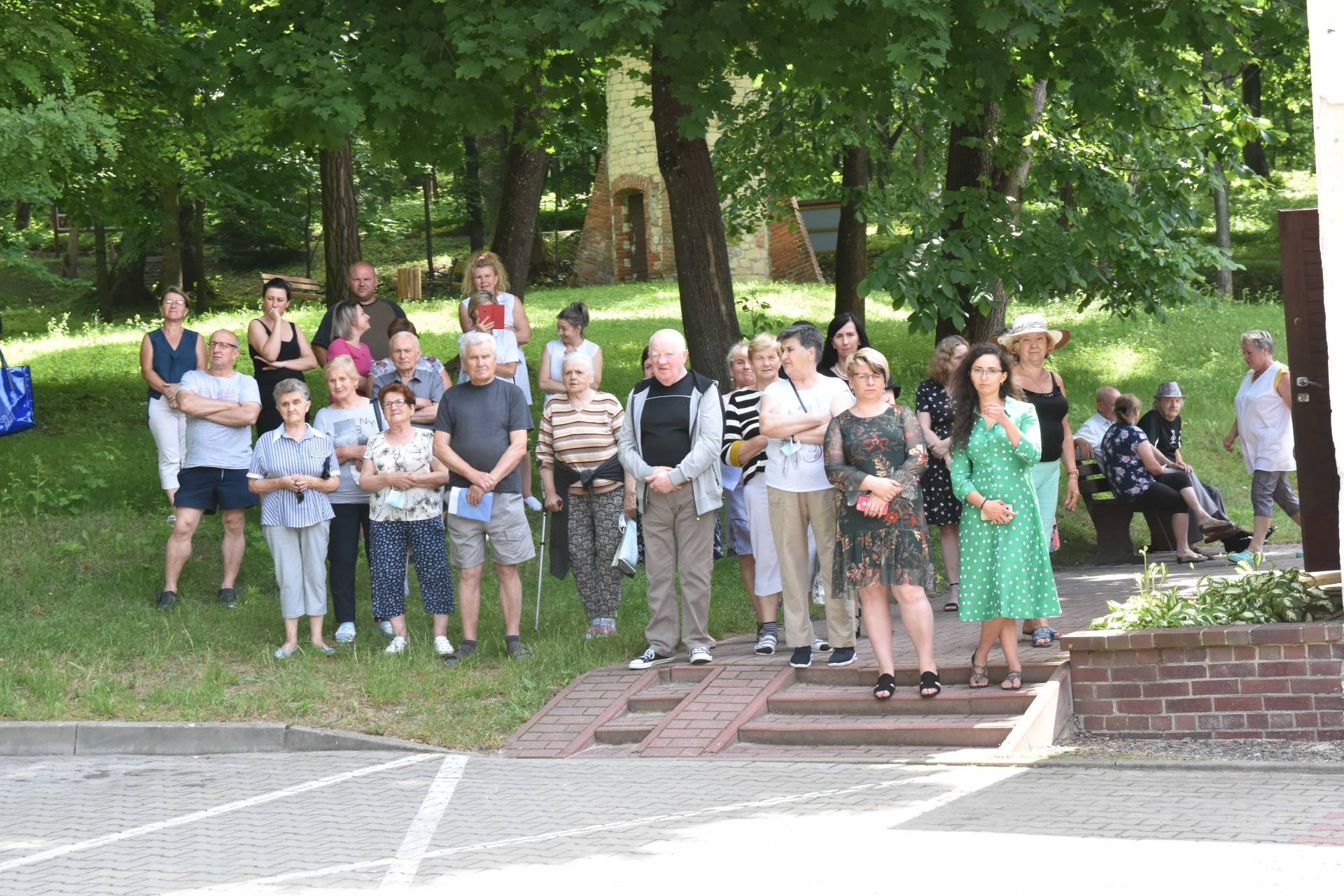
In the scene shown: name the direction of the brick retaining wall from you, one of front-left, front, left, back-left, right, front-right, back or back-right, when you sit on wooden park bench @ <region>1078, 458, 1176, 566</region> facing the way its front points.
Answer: right

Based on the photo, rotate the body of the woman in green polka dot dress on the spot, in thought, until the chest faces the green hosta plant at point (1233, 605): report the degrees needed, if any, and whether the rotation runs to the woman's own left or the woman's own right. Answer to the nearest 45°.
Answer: approximately 90° to the woman's own left

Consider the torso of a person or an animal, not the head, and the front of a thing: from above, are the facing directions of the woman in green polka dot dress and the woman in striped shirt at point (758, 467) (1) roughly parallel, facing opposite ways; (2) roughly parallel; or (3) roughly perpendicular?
roughly parallel

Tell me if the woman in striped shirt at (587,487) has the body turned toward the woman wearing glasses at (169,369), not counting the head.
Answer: no

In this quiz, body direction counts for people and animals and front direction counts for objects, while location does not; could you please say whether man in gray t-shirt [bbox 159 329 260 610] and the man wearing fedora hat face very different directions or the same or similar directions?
same or similar directions

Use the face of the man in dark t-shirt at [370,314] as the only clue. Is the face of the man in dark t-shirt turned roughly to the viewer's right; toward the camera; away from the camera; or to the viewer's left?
toward the camera

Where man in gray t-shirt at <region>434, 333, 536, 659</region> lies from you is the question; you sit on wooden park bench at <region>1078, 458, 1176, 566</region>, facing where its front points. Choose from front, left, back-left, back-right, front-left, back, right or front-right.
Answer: back-right

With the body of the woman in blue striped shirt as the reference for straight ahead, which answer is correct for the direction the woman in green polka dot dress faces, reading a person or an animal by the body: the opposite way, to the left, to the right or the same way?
the same way

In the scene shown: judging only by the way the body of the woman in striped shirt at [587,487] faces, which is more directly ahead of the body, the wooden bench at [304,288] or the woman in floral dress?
the woman in floral dress

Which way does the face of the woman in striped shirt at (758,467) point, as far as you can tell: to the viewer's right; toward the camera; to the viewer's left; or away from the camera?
toward the camera

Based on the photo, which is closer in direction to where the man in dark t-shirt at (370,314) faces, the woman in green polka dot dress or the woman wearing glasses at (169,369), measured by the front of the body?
the woman in green polka dot dress

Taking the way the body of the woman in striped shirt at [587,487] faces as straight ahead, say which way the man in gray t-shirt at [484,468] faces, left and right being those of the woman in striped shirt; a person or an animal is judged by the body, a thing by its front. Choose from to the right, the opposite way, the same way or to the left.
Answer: the same way

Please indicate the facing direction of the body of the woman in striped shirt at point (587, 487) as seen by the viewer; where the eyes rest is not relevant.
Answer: toward the camera

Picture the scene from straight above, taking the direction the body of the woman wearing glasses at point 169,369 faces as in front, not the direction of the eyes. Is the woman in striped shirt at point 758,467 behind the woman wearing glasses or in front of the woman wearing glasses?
in front

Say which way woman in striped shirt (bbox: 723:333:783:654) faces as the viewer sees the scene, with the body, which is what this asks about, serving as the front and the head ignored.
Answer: toward the camera
